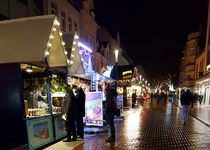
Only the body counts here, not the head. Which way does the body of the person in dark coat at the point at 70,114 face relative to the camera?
to the viewer's left

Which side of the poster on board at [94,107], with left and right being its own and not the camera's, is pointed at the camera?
front

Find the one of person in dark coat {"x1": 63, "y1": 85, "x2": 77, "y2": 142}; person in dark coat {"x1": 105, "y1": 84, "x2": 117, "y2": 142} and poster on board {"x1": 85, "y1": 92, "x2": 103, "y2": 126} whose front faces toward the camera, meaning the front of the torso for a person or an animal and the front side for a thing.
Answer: the poster on board

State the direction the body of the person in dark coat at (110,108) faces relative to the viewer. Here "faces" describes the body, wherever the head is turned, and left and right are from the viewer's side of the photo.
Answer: facing to the left of the viewer

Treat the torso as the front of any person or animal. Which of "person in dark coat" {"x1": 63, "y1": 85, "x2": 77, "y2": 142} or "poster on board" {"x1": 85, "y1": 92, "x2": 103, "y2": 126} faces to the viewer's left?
the person in dark coat
